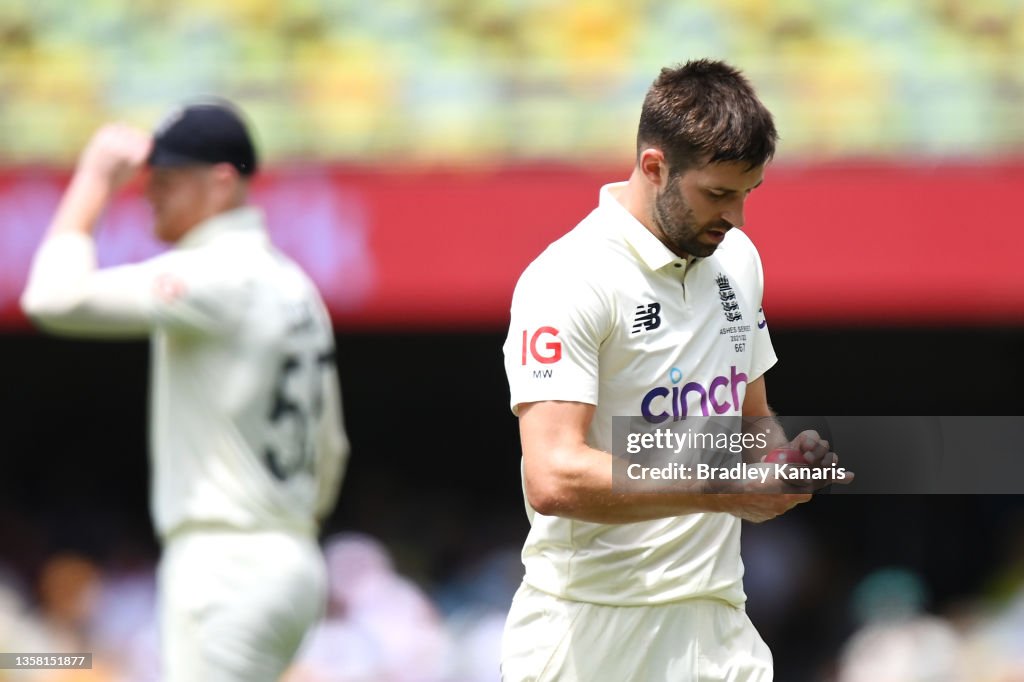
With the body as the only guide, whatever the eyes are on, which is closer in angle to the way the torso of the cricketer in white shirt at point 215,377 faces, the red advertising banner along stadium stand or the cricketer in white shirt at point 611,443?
the red advertising banner along stadium stand

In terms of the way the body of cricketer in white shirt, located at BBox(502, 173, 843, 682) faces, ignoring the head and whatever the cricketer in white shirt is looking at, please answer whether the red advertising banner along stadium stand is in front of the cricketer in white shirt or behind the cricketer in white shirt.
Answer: behind

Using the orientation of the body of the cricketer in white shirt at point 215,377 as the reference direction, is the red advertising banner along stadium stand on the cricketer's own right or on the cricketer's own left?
on the cricketer's own right

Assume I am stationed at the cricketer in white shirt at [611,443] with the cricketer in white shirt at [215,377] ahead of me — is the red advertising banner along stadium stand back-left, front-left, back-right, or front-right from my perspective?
front-right

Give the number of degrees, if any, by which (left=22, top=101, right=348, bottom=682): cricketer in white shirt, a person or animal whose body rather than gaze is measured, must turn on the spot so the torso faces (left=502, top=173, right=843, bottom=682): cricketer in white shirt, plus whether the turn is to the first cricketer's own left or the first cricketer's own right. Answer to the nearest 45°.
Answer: approximately 180°

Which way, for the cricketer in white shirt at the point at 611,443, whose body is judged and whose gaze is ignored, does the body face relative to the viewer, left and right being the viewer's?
facing the viewer and to the right of the viewer

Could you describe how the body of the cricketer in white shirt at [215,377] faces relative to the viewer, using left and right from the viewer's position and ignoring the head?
facing away from the viewer and to the left of the viewer

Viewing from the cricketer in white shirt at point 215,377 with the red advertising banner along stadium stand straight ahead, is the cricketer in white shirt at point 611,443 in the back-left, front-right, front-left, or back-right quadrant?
back-right

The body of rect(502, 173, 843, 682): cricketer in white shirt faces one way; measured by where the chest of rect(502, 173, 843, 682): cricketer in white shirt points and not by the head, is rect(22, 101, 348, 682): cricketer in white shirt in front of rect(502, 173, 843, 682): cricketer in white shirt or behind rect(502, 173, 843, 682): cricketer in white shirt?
behind

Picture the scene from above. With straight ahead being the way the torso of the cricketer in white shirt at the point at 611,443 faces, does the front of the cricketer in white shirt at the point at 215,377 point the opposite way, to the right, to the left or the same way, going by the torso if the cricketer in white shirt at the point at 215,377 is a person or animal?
the opposite way
